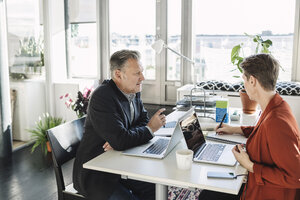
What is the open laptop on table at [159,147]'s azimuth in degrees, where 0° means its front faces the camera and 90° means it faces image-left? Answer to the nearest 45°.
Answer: approximately 90°

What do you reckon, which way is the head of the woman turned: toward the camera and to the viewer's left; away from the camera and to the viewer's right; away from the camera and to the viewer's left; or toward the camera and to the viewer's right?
away from the camera and to the viewer's left

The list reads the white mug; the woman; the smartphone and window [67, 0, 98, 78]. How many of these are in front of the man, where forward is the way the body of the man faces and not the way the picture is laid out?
3

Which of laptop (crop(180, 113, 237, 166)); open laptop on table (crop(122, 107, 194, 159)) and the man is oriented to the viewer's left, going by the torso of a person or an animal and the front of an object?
the open laptop on table

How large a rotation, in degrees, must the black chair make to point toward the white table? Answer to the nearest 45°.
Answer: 0° — it already faces it

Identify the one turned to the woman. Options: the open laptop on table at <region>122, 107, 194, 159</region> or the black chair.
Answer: the black chair

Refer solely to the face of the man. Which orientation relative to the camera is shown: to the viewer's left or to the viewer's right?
to the viewer's right

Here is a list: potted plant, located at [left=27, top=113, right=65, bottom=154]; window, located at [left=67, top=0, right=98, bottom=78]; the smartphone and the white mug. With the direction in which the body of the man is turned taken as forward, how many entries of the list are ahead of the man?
2

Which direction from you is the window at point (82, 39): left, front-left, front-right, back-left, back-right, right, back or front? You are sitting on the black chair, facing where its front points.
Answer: back-left

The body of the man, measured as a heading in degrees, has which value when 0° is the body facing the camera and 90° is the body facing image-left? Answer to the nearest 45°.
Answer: approximately 315°
